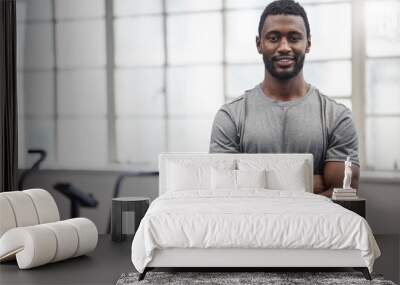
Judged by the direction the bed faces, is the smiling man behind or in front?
behind

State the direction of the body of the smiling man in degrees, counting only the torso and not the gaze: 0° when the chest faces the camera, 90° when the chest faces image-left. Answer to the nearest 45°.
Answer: approximately 0°

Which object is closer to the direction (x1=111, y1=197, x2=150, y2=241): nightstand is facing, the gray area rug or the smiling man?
the gray area rug

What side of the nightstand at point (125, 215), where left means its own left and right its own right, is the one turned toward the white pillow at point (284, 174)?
left

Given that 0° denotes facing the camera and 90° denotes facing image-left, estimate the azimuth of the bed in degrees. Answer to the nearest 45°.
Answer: approximately 0°
